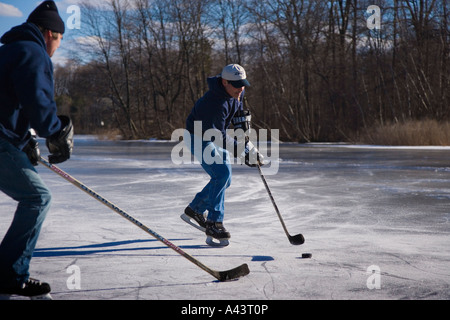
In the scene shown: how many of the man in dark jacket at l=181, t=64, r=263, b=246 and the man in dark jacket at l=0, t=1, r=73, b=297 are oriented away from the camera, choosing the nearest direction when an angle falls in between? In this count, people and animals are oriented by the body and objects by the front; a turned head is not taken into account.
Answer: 0

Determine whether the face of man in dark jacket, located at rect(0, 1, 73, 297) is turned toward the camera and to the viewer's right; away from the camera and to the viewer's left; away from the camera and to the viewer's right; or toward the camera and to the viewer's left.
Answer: away from the camera and to the viewer's right

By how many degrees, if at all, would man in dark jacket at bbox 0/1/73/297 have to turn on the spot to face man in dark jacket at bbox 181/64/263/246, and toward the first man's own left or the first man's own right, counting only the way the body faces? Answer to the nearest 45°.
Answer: approximately 45° to the first man's own left

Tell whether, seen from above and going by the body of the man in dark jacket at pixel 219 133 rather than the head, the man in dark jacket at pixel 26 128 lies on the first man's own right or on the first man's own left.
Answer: on the first man's own right

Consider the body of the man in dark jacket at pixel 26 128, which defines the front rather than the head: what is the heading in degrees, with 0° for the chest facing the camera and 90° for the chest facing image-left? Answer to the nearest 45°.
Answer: approximately 270°
